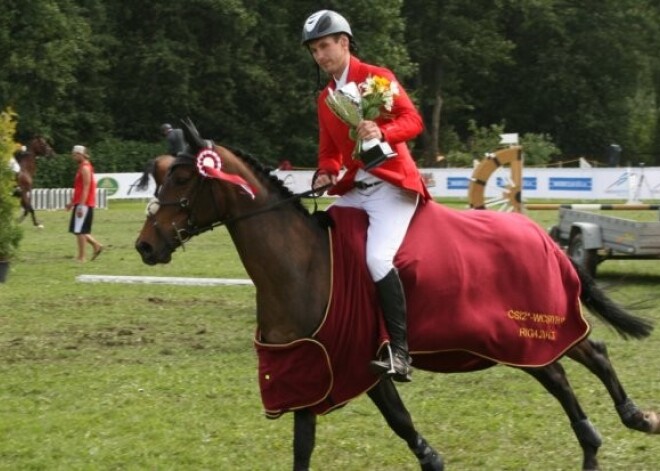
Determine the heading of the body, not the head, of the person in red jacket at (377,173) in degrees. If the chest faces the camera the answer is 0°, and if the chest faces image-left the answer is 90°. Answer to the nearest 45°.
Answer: approximately 45°

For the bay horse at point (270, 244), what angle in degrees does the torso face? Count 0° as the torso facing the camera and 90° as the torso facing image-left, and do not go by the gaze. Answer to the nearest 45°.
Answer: approximately 90°

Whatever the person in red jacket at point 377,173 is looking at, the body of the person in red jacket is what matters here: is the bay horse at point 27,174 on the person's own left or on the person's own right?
on the person's own right

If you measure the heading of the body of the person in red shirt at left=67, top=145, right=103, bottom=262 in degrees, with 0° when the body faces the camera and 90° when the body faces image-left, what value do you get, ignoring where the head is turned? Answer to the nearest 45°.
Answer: approximately 90°

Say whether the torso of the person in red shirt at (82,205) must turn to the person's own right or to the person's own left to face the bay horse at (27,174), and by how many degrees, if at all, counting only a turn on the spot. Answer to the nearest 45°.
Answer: approximately 90° to the person's own right

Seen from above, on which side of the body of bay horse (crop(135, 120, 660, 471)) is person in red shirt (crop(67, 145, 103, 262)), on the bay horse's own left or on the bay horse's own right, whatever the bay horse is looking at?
on the bay horse's own right

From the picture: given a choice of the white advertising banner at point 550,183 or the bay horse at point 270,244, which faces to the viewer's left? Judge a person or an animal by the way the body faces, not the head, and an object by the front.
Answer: the bay horse

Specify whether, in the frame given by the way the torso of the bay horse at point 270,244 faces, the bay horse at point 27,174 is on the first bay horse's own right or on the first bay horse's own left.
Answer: on the first bay horse's own right
